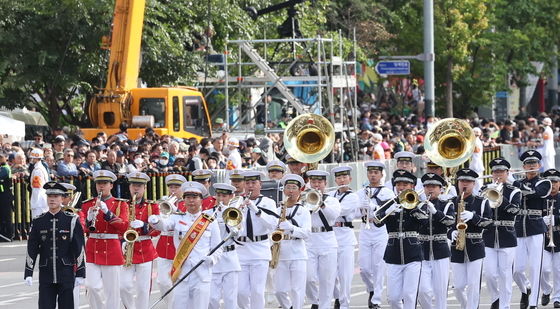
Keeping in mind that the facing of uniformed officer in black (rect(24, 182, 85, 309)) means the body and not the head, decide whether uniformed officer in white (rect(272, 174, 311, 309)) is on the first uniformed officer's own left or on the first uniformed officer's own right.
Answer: on the first uniformed officer's own left

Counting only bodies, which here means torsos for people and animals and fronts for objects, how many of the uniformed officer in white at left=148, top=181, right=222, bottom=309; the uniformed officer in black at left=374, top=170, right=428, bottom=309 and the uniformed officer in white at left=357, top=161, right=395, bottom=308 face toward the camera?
3

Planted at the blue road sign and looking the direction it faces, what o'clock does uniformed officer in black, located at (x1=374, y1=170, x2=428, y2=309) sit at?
The uniformed officer in black is roughly at 12 o'clock from the blue road sign.
